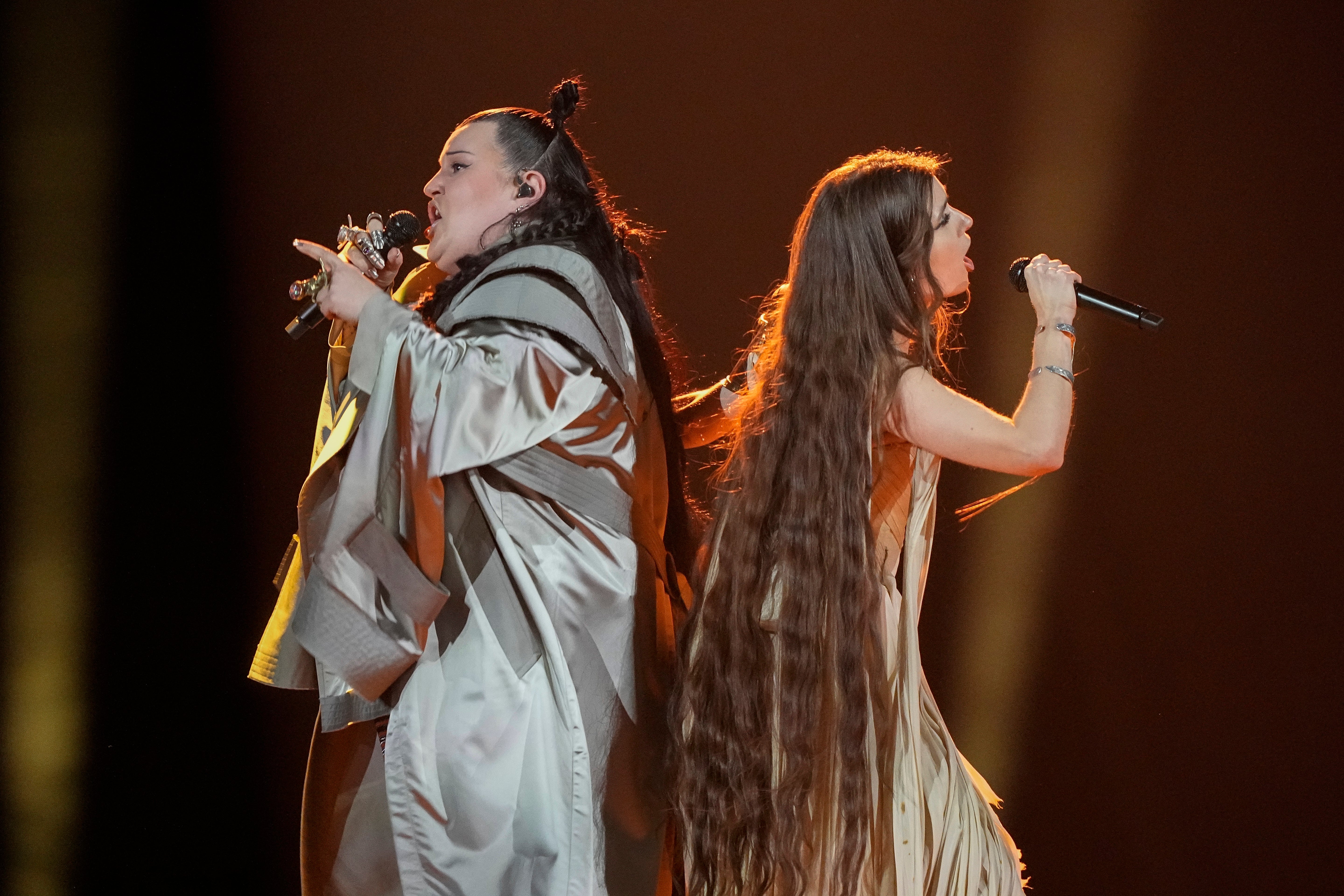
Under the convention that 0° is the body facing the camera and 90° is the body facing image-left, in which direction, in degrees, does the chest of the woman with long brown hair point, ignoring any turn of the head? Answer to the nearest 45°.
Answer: approximately 270°

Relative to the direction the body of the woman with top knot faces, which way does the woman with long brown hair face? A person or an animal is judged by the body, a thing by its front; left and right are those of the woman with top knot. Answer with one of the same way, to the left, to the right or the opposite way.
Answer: the opposite way

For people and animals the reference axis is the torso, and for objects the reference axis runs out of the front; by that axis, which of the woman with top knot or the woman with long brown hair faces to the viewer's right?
the woman with long brown hair

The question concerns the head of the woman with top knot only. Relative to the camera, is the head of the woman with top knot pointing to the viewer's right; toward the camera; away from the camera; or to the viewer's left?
to the viewer's left

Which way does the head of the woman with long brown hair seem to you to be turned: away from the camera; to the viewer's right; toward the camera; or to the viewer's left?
to the viewer's right

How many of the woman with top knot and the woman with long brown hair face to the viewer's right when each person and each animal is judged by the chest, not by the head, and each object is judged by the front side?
1

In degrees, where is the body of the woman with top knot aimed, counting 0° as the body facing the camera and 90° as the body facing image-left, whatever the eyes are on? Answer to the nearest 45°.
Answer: approximately 90°
